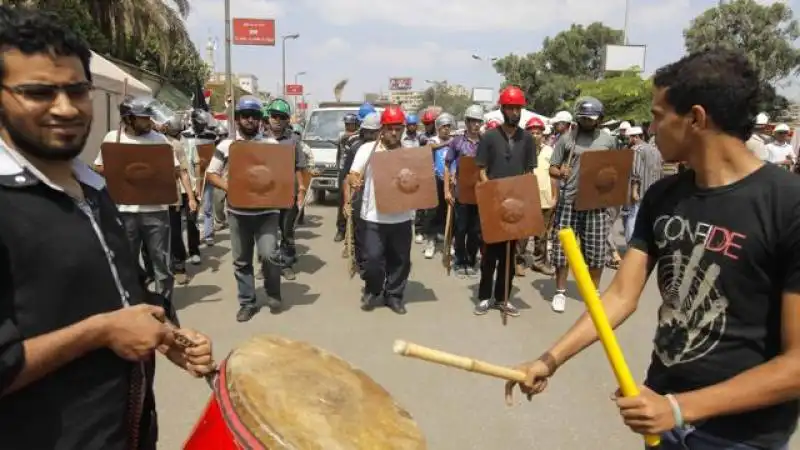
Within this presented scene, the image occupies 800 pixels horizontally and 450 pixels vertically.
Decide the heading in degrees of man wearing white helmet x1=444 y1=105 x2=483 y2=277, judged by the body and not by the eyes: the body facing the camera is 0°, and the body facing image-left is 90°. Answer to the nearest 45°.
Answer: approximately 0°

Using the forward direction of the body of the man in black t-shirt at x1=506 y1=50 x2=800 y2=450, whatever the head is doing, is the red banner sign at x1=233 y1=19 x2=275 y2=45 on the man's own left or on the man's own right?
on the man's own right

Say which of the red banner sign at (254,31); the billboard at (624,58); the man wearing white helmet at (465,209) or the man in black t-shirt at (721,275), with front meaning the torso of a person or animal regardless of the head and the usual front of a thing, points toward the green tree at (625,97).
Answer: the billboard

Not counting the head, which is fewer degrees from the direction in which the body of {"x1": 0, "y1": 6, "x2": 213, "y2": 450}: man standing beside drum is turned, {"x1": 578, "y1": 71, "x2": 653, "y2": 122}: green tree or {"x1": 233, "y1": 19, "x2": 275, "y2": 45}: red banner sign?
the green tree

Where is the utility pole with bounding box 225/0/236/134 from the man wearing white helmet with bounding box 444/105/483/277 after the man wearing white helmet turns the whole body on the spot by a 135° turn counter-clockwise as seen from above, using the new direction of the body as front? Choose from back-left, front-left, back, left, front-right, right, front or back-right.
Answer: left

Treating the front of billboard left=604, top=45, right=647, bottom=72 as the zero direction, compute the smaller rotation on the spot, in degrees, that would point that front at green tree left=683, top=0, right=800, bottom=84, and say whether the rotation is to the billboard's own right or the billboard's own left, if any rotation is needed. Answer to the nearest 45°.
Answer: approximately 90° to the billboard's own left

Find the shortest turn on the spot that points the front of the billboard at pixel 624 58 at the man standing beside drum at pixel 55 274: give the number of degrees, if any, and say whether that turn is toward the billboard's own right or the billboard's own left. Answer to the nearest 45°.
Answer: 0° — it already faces them

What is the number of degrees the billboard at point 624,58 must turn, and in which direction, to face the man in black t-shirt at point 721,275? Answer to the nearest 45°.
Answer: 0° — it already faces them

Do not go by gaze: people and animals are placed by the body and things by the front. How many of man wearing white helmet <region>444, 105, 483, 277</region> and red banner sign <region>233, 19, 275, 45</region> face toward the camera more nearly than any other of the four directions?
2

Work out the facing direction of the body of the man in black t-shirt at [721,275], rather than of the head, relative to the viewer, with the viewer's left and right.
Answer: facing the viewer and to the left of the viewer

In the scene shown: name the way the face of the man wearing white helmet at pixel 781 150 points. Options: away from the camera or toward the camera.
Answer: toward the camera

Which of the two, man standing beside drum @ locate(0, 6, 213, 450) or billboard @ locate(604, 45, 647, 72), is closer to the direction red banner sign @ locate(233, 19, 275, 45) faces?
the man standing beside drum

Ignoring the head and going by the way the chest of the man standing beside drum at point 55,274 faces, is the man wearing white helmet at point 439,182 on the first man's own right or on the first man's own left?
on the first man's own left

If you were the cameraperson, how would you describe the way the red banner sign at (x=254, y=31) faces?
facing the viewer

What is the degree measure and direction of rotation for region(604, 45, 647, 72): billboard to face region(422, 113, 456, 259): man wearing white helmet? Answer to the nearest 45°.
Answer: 0° — it already faces them

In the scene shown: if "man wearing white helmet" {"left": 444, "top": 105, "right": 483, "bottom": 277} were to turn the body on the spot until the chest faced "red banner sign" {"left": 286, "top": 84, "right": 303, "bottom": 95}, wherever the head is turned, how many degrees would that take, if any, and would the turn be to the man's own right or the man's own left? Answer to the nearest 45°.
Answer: approximately 180°

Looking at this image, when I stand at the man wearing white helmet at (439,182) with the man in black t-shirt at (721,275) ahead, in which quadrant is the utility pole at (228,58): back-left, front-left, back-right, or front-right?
back-right

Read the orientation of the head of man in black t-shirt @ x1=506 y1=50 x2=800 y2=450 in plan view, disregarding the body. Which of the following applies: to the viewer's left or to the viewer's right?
to the viewer's left

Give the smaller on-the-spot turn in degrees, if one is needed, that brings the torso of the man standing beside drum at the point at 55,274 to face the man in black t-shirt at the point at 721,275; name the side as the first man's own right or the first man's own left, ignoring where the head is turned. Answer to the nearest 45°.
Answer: approximately 45° to the first man's own left
